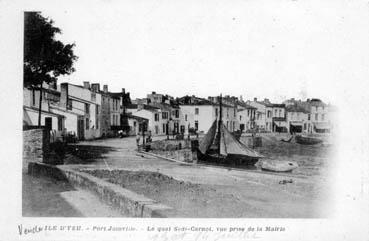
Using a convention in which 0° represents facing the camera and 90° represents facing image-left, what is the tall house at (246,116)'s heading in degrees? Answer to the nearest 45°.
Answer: approximately 315°
